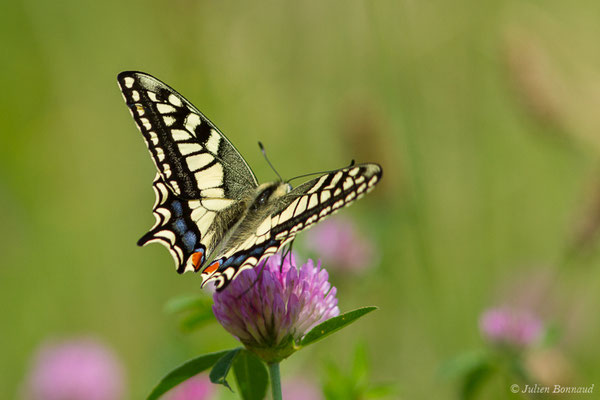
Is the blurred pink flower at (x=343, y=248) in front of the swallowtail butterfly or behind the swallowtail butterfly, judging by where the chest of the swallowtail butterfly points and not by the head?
in front

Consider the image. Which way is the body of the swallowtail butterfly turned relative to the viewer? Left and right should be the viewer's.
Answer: facing away from the viewer and to the right of the viewer

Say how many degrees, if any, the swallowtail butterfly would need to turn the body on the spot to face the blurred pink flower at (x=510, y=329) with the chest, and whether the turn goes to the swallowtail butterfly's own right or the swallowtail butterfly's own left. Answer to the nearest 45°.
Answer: approximately 45° to the swallowtail butterfly's own right

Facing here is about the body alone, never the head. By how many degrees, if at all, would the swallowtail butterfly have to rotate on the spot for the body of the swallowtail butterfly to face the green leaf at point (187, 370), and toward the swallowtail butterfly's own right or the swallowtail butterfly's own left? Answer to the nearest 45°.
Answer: approximately 135° to the swallowtail butterfly's own right
